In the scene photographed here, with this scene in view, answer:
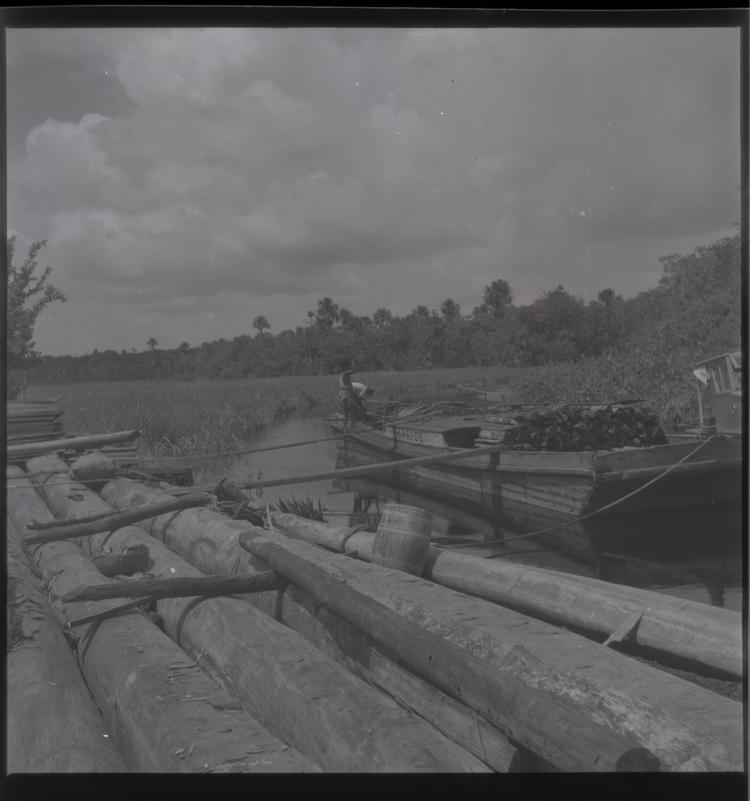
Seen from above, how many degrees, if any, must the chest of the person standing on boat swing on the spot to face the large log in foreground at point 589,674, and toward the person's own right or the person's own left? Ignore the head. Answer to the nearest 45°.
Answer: approximately 90° to the person's own right

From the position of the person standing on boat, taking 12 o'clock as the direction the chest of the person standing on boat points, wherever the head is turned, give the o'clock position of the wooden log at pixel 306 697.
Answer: The wooden log is roughly at 3 o'clock from the person standing on boat.

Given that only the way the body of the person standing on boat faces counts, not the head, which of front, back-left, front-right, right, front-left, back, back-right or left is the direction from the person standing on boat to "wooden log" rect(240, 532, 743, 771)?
right

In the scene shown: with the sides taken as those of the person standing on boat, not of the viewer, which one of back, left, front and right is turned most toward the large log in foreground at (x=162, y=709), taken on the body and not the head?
right

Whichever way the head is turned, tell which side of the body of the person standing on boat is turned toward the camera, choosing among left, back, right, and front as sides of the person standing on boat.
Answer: right

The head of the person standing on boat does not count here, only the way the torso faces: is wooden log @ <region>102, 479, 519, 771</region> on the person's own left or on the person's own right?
on the person's own right

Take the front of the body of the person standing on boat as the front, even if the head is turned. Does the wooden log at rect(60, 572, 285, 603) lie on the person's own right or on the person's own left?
on the person's own right
